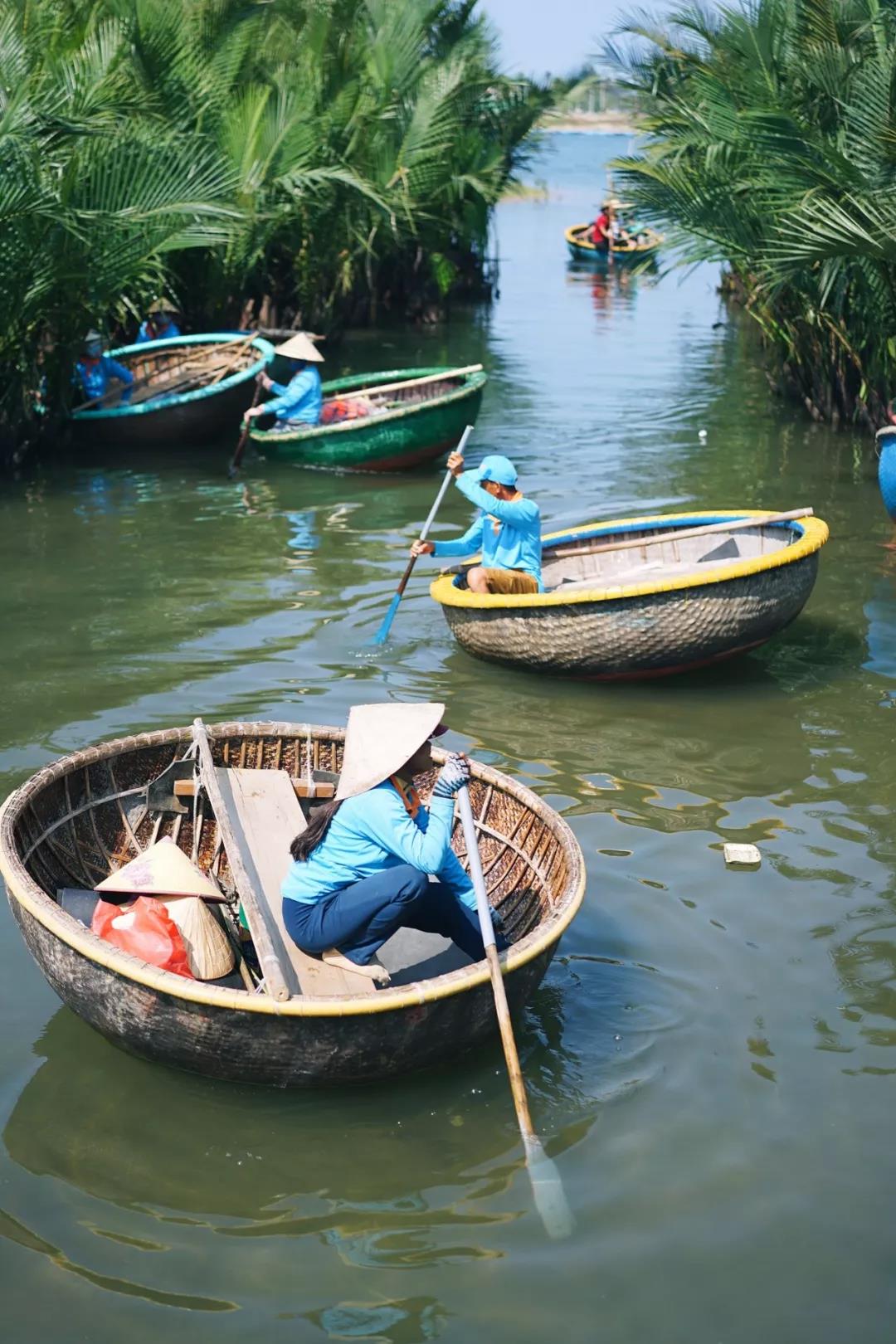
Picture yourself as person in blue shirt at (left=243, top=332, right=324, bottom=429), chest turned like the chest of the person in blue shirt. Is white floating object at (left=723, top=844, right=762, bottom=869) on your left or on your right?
on your left

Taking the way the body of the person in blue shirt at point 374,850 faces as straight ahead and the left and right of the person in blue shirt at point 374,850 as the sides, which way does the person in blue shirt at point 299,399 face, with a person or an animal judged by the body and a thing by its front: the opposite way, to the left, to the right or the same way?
the opposite way

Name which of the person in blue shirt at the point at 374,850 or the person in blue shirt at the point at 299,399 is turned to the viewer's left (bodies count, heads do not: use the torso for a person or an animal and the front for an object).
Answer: the person in blue shirt at the point at 299,399

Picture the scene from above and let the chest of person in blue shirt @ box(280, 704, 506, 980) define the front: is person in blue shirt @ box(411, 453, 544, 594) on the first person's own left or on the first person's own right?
on the first person's own left

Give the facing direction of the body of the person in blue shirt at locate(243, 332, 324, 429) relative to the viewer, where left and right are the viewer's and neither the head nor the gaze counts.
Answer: facing to the left of the viewer

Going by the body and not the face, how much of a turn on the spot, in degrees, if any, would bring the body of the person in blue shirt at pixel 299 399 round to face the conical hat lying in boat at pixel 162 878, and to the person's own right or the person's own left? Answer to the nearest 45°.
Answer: approximately 90° to the person's own left

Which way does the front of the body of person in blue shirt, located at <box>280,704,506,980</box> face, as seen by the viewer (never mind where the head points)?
to the viewer's right

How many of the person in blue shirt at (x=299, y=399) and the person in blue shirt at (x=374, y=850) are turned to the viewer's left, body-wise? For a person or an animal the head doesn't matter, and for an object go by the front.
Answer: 1

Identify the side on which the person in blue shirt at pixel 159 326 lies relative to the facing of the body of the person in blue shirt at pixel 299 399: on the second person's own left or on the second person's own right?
on the second person's own right
